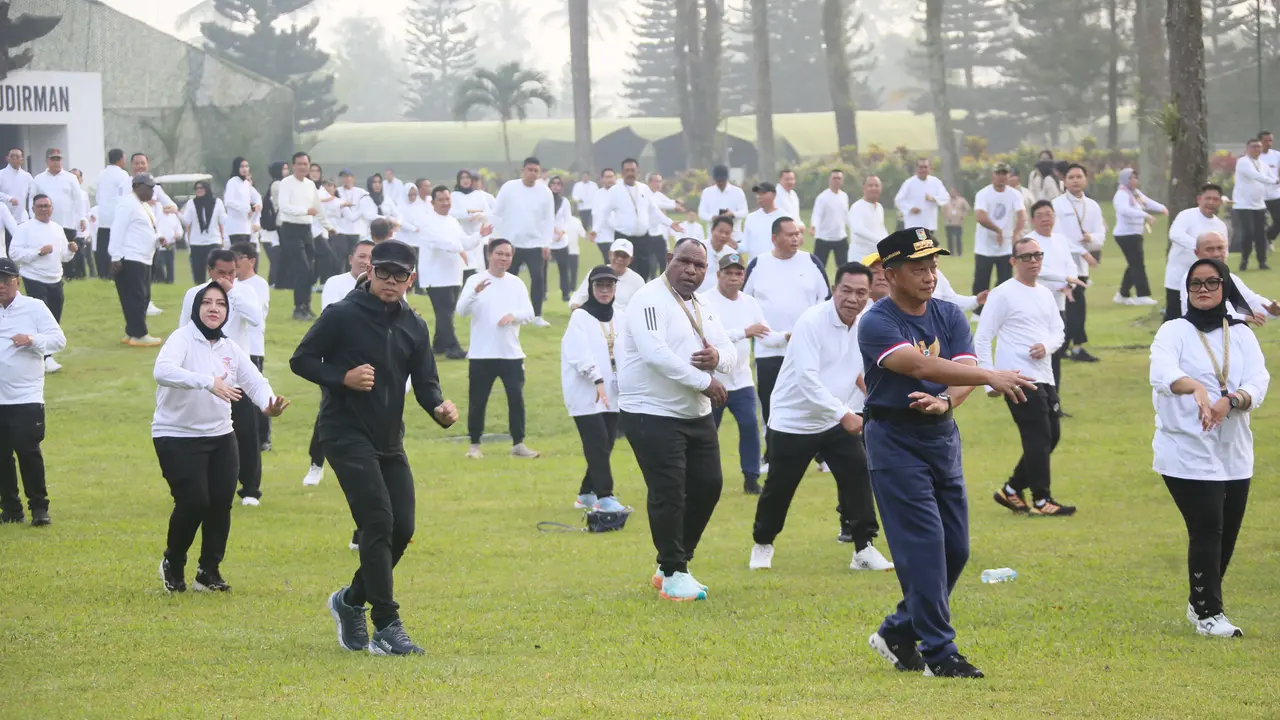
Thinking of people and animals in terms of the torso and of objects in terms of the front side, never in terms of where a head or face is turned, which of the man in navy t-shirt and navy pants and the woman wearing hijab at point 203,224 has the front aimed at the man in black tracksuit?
the woman wearing hijab

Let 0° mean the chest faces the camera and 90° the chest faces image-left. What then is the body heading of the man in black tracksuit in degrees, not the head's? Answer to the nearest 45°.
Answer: approximately 315°

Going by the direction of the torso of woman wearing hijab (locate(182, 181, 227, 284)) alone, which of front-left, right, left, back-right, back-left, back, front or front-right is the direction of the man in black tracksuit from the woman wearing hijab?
front

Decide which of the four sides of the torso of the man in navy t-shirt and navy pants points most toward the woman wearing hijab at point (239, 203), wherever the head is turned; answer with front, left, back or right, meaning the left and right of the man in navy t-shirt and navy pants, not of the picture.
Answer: back

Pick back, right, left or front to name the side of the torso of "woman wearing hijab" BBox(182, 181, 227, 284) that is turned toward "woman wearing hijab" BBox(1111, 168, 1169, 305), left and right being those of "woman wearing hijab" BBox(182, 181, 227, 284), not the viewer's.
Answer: left

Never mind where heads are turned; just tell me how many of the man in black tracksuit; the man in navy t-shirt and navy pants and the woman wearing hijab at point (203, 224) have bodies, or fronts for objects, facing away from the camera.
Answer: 0

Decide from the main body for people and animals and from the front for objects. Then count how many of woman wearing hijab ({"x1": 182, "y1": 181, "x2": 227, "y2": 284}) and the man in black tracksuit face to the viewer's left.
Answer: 0

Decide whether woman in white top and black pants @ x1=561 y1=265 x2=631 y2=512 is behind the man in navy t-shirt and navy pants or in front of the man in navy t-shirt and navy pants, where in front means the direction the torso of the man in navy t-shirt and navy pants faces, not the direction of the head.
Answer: behind

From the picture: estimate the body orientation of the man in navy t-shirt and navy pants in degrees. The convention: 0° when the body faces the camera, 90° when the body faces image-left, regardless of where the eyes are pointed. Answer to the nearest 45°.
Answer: approximately 315°

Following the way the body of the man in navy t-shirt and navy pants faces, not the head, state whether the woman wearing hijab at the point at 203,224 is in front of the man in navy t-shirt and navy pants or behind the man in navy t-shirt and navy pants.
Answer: behind

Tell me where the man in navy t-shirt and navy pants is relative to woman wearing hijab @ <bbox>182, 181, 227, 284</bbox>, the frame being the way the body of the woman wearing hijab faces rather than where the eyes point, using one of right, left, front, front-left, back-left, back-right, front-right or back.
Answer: front

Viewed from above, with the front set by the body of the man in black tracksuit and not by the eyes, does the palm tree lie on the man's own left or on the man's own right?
on the man's own left

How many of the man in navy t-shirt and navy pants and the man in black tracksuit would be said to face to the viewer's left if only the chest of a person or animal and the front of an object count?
0

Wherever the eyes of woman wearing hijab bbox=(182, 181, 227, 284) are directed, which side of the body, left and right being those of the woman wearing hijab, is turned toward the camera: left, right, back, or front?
front
